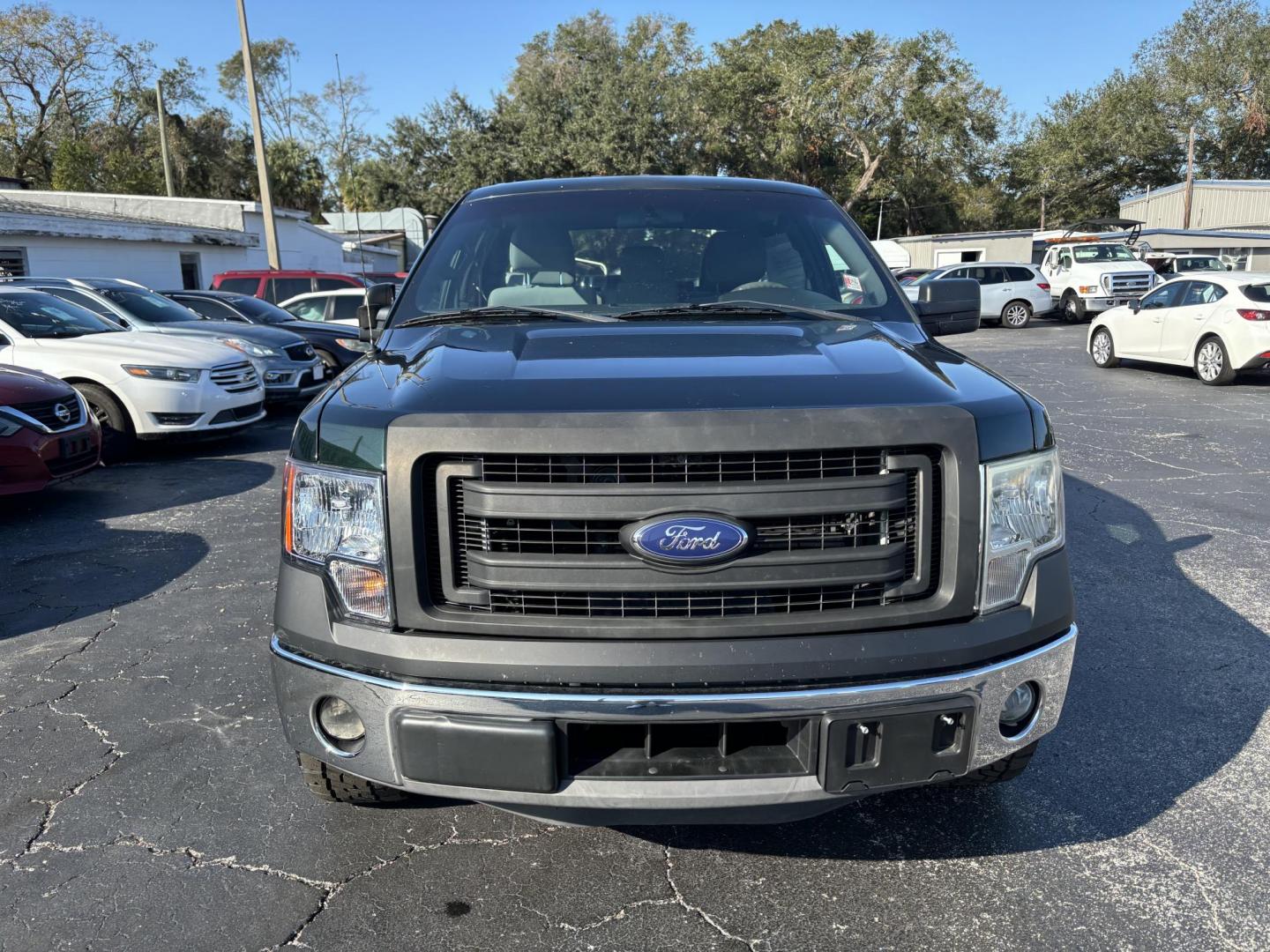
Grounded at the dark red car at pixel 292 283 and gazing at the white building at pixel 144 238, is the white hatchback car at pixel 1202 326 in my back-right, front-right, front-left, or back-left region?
back-right

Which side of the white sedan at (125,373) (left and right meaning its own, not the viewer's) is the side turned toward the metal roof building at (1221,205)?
left

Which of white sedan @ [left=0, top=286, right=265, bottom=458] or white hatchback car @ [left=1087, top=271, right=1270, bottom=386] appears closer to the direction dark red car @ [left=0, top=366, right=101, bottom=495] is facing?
the white hatchback car

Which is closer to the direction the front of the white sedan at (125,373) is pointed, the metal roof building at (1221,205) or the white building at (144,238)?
the metal roof building

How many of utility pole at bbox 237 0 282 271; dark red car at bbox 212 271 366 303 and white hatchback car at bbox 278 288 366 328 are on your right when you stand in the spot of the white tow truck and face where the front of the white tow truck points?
3

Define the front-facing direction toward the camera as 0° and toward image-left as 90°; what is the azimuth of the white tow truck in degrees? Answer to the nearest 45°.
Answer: approximately 315°

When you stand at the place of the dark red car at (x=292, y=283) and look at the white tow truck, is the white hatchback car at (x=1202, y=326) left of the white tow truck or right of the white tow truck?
right

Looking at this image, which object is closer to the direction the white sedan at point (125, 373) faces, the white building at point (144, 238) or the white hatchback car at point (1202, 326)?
the white hatchback car
